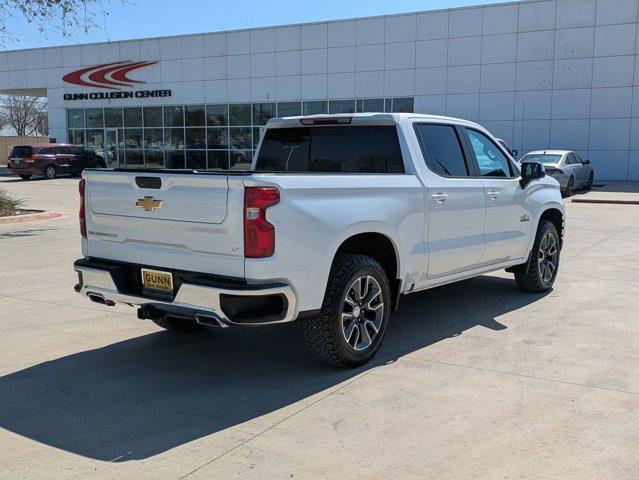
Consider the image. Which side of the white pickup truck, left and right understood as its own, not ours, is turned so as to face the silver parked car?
front

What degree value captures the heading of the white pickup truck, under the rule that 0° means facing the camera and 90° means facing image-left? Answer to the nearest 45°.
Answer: approximately 225°

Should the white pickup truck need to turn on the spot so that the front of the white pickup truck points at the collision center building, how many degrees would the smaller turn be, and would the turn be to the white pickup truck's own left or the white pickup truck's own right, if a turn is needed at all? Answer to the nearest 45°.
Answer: approximately 45° to the white pickup truck's own left

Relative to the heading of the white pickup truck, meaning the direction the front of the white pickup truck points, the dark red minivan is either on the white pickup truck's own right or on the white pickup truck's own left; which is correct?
on the white pickup truck's own left

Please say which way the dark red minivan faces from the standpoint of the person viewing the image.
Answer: facing away from the viewer and to the right of the viewer
